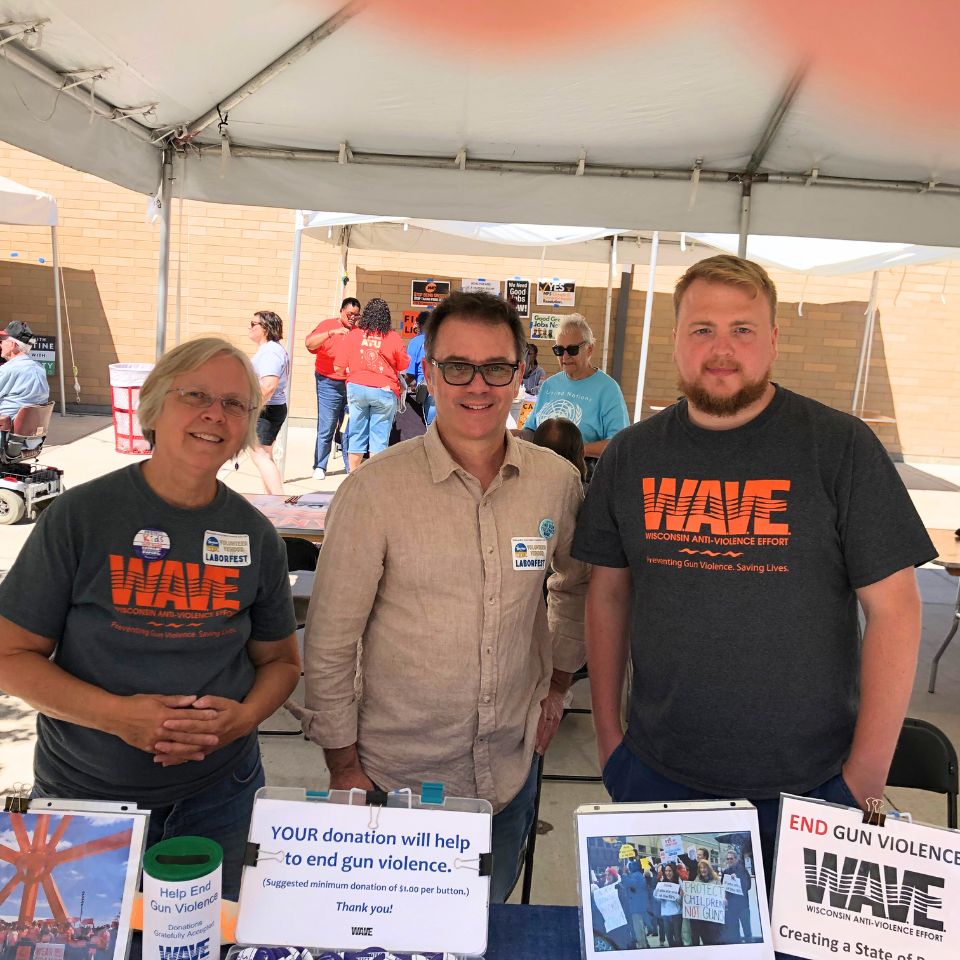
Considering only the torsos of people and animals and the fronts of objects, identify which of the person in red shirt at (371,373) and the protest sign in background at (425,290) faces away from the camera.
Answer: the person in red shirt

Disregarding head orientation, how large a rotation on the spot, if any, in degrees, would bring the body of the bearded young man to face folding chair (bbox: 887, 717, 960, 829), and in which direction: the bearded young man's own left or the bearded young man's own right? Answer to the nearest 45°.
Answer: approximately 135° to the bearded young man's own left

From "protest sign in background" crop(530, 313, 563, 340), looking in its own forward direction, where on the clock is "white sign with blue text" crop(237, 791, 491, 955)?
The white sign with blue text is roughly at 12 o'clock from the protest sign in background.

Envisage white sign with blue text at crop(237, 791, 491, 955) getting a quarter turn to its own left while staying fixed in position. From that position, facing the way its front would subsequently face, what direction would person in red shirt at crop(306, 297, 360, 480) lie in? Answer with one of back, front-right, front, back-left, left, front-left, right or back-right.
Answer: left

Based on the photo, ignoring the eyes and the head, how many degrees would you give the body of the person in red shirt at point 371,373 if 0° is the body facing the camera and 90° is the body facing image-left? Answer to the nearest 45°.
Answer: approximately 180°

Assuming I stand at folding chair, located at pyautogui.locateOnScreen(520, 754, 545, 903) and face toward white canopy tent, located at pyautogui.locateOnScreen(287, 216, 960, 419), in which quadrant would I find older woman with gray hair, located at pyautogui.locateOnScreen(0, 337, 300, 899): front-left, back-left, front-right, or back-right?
back-left

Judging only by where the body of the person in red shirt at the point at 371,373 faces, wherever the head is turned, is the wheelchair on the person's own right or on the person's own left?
on the person's own left

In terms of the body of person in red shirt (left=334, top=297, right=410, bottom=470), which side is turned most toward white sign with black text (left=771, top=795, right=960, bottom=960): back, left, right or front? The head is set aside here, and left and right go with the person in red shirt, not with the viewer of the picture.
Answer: back

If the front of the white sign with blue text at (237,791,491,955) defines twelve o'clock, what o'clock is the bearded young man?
The bearded young man is roughly at 8 o'clock from the white sign with blue text.

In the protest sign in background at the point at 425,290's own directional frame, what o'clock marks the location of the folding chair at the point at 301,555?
The folding chair is roughly at 12 o'clock from the protest sign in background.
